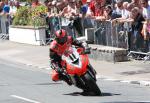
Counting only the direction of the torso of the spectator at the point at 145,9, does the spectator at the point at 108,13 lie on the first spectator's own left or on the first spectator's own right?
on the first spectator's own right

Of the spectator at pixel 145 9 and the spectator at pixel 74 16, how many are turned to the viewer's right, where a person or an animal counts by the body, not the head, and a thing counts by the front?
0

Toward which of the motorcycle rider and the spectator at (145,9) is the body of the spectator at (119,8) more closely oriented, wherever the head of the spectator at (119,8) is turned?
the motorcycle rider

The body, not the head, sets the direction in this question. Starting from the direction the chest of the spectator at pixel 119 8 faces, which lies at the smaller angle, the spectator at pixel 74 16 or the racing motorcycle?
the racing motorcycle

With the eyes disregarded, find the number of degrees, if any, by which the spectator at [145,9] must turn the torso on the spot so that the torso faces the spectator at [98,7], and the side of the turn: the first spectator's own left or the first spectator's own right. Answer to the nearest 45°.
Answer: approximately 90° to the first spectator's own right

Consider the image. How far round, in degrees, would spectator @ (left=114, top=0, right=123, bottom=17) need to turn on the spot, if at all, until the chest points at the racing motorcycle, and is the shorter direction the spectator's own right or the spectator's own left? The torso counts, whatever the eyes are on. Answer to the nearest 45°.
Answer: approximately 45° to the spectator's own left

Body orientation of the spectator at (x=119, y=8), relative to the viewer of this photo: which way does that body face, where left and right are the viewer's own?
facing the viewer and to the left of the viewer

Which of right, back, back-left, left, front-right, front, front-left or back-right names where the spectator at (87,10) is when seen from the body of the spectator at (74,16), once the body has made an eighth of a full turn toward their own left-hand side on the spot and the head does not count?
left
